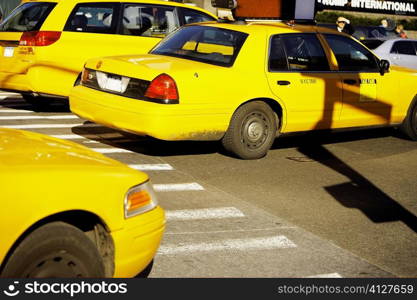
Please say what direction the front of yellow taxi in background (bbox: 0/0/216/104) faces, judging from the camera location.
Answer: facing away from the viewer and to the right of the viewer

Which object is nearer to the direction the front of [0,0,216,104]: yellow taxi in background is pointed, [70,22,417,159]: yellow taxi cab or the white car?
the white car

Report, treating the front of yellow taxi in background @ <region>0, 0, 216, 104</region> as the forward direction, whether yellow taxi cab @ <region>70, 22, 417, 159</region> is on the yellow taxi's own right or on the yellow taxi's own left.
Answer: on the yellow taxi's own right

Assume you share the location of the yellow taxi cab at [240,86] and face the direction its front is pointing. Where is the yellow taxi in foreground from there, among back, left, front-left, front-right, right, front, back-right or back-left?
back-right

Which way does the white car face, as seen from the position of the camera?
facing away from the viewer and to the right of the viewer

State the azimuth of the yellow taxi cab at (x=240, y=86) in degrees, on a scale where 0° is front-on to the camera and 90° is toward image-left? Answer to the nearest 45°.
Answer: approximately 225°

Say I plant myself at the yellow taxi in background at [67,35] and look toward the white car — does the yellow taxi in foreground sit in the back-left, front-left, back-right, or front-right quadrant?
back-right

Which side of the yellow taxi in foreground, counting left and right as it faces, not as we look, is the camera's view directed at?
right

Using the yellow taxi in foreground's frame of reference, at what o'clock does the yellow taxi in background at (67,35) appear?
The yellow taxi in background is roughly at 9 o'clock from the yellow taxi in foreground.

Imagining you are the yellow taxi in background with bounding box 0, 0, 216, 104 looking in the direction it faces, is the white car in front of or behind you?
in front

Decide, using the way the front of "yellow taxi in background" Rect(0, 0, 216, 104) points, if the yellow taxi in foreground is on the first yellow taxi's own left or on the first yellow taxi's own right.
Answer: on the first yellow taxi's own right
